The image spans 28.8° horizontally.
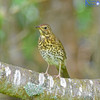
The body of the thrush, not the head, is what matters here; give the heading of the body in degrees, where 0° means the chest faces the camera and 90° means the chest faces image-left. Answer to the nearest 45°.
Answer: approximately 45°
